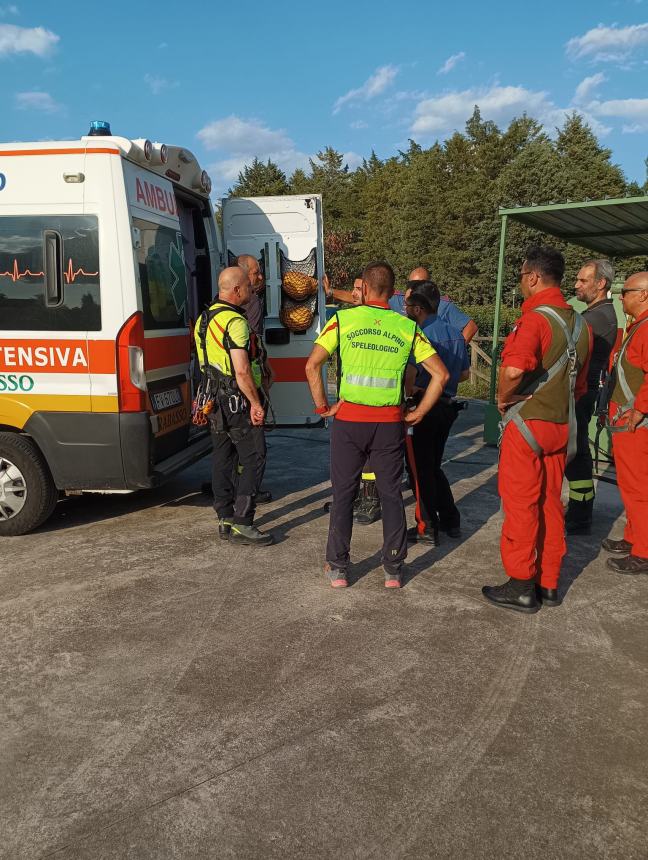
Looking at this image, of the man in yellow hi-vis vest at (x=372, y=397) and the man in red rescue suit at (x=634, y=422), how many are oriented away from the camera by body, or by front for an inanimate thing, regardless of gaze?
1

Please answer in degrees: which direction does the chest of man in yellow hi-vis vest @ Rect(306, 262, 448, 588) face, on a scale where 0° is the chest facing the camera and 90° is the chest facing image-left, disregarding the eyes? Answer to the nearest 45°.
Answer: approximately 180°

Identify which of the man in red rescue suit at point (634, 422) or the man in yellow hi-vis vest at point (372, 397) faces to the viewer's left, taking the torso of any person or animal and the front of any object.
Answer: the man in red rescue suit

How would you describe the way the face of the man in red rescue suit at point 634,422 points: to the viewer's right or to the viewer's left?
to the viewer's left

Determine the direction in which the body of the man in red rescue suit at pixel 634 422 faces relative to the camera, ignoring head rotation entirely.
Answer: to the viewer's left

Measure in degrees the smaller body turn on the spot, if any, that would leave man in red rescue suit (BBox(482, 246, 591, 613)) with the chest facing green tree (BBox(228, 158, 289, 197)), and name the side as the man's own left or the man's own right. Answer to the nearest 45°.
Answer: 0° — they already face it

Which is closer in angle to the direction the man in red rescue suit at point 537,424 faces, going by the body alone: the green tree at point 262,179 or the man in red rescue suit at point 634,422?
the green tree

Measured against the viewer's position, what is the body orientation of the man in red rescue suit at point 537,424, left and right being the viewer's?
facing away from the viewer and to the left of the viewer

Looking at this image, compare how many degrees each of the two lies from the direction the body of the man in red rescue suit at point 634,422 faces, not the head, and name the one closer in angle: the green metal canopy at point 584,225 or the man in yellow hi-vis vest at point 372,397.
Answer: the man in yellow hi-vis vest

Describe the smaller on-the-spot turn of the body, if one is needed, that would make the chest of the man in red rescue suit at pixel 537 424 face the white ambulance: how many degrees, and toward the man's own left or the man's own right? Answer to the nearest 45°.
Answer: approximately 45° to the man's own left

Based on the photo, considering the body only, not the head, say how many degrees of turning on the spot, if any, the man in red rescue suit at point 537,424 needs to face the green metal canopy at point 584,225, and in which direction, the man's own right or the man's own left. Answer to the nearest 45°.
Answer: approximately 45° to the man's own right

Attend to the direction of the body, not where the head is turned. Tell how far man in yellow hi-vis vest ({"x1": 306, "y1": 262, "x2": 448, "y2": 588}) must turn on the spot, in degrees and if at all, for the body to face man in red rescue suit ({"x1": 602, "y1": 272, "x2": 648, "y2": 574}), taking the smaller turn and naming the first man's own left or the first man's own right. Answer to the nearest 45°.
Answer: approximately 90° to the first man's own right

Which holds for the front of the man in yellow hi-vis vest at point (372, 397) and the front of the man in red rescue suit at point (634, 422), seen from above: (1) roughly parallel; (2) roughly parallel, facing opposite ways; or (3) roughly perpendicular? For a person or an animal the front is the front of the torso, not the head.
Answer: roughly perpendicular

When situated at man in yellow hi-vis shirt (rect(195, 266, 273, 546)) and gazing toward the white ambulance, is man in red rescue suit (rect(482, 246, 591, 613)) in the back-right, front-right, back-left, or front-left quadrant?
back-left

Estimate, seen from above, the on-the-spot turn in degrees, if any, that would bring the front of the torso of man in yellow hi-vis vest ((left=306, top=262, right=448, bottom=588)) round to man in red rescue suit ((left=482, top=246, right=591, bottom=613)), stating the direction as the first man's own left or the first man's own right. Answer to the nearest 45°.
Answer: approximately 90° to the first man's own right

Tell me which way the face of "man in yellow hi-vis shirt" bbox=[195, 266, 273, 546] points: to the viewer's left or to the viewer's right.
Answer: to the viewer's right

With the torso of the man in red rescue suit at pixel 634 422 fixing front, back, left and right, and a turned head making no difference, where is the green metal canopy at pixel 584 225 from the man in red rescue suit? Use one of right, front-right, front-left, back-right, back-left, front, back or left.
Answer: right
